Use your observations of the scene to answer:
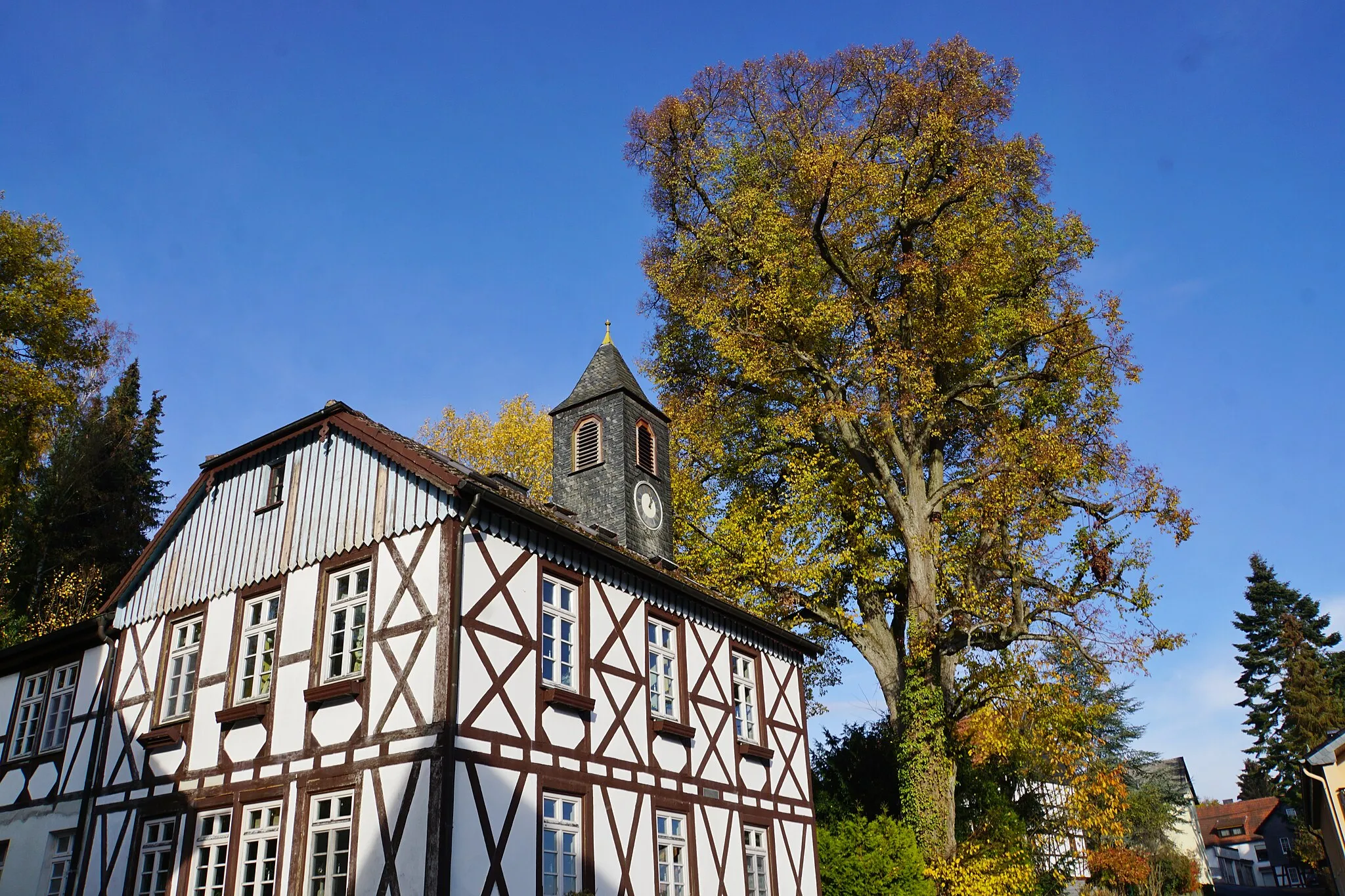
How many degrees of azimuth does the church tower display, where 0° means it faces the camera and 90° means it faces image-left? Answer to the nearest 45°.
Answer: approximately 315°

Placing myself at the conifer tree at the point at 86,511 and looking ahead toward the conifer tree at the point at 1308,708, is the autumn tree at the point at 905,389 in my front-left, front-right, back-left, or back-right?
front-right

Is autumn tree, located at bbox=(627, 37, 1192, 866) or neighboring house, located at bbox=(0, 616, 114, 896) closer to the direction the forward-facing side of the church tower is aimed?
the autumn tree

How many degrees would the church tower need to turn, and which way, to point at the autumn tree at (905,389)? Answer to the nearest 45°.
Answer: approximately 45° to its left

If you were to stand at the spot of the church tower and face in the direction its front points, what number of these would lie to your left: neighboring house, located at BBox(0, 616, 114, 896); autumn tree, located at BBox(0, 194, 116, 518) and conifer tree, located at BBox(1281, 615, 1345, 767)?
1

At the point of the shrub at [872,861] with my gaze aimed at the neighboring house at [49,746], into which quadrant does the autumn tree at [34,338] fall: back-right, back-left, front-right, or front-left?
front-right

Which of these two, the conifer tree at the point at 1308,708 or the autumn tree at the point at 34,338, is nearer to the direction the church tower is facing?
the conifer tree
